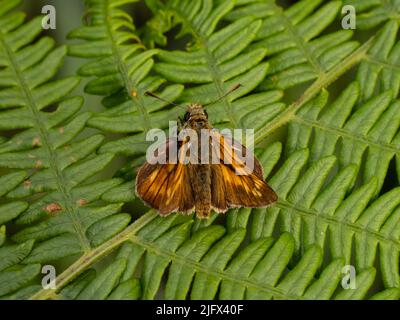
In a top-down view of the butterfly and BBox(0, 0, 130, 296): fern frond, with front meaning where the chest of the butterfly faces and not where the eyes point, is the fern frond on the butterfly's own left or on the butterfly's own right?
on the butterfly's own left

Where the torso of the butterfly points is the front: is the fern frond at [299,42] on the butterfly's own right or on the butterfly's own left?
on the butterfly's own right

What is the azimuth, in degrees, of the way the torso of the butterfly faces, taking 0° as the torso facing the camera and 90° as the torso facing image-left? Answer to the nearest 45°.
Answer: approximately 180°
